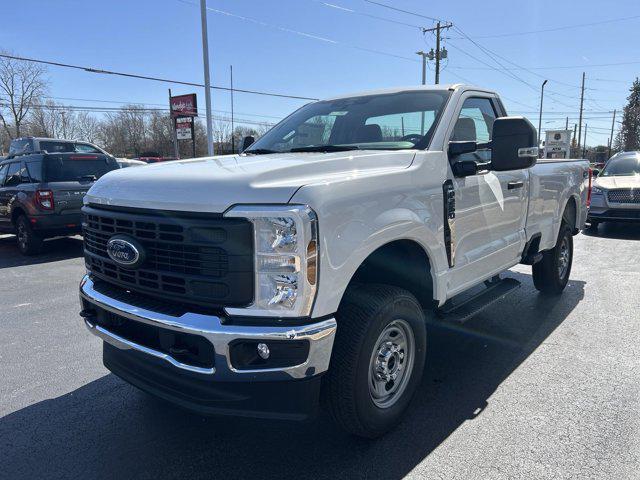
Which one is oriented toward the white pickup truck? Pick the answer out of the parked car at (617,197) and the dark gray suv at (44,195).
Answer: the parked car

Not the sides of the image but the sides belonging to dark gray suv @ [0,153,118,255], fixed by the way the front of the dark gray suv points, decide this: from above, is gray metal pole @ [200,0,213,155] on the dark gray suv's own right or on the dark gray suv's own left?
on the dark gray suv's own right

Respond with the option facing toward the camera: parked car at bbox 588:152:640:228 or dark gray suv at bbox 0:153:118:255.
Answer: the parked car

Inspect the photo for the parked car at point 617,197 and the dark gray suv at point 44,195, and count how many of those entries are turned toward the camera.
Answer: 1

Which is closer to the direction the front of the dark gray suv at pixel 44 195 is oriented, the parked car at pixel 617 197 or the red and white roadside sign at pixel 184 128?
the red and white roadside sign

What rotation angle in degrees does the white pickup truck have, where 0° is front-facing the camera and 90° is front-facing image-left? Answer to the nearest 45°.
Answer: approximately 45°

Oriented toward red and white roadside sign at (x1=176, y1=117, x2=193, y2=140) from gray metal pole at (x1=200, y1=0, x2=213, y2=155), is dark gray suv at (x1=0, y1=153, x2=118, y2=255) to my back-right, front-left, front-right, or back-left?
back-left

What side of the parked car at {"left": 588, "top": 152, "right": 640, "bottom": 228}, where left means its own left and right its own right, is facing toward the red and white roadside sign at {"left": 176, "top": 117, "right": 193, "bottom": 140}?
right

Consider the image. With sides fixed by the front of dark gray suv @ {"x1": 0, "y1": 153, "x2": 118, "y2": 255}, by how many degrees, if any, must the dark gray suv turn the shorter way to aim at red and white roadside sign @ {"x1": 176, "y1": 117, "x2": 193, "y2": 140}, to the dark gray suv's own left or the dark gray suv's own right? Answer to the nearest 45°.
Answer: approximately 45° to the dark gray suv's own right

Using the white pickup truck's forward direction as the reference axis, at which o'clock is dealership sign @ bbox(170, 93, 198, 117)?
The dealership sign is roughly at 4 o'clock from the white pickup truck.

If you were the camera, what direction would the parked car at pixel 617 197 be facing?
facing the viewer

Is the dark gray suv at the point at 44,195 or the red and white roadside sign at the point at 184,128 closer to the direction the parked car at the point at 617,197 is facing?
the dark gray suv

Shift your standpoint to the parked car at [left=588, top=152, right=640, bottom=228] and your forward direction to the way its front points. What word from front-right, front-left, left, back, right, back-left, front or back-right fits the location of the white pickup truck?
front

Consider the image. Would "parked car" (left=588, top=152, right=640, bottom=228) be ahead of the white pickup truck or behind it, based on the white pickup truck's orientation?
behind

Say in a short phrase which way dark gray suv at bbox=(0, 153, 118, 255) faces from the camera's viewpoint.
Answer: facing away from the viewer and to the left of the viewer
